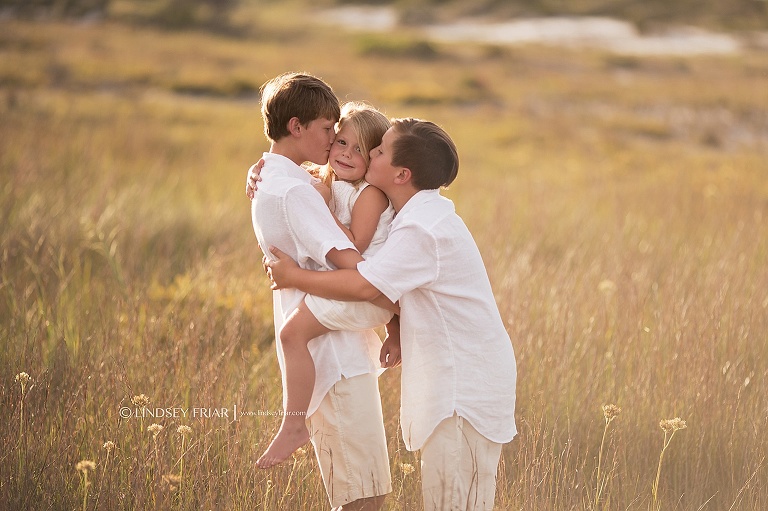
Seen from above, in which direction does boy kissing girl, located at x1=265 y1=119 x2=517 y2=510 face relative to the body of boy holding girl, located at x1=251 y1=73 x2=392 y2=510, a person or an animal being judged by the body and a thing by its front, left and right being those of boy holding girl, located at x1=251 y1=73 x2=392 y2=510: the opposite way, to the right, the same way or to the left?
the opposite way

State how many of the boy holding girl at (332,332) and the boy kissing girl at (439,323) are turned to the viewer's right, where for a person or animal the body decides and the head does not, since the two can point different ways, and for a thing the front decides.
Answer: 1

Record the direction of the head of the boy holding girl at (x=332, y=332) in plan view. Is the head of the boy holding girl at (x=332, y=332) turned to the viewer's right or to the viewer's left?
to the viewer's right

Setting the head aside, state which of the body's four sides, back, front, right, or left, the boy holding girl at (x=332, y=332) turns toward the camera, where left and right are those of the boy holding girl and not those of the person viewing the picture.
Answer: right

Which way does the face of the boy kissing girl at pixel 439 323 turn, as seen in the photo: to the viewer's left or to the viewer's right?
to the viewer's left

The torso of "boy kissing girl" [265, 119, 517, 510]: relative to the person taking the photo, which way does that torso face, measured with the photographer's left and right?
facing to the left of the viewer
